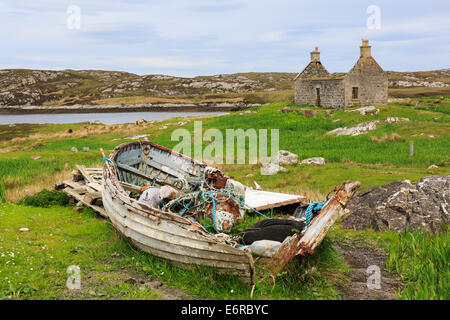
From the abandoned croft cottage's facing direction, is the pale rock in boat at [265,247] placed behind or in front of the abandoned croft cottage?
in front

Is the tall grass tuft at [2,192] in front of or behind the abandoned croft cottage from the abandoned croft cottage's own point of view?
in front

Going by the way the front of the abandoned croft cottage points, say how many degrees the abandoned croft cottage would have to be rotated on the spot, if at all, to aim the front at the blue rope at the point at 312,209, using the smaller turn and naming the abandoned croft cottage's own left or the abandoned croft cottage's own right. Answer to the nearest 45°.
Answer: approximately 45° to the abandoned croft cottage's own left

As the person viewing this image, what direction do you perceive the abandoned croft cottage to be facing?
facing the viewer and to the left of the viewer

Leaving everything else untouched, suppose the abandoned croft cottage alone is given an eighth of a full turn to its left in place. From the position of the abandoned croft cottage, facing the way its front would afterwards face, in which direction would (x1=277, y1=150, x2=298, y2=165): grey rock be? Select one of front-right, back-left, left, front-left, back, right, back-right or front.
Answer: front

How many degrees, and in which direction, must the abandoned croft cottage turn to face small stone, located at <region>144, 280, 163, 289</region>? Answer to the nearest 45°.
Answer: approximately 45° to its left

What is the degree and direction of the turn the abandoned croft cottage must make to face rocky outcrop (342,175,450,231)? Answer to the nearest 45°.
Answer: approximately 45° to its left

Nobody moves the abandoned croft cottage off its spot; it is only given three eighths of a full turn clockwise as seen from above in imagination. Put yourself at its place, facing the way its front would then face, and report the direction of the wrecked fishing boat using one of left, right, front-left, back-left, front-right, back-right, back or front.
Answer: back

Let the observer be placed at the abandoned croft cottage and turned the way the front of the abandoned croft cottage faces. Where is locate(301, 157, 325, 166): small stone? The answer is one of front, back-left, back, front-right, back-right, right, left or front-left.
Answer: front-left

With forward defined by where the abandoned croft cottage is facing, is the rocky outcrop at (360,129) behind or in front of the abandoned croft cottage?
in front

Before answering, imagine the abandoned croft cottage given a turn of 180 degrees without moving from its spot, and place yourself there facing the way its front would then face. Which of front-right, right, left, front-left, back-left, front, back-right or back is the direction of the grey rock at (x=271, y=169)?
back-right

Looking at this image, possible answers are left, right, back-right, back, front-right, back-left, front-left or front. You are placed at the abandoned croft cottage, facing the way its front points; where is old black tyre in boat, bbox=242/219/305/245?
front-left
